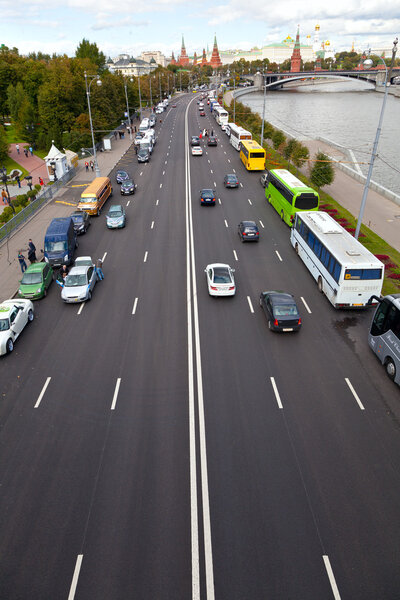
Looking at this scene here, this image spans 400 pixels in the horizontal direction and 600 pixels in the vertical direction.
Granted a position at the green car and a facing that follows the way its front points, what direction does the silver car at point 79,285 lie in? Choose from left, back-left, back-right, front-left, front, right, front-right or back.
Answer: left

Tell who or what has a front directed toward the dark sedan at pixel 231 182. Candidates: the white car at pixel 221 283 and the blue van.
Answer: the white car

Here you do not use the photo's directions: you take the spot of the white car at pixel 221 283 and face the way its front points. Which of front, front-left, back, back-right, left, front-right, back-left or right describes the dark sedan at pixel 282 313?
back-right

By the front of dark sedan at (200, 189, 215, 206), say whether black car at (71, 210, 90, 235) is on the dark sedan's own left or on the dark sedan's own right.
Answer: on the dark sedan's own left

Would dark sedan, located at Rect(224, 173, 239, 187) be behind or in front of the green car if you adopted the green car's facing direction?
behind

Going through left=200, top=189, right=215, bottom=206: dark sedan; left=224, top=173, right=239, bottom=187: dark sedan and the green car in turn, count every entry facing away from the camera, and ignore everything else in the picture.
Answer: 2

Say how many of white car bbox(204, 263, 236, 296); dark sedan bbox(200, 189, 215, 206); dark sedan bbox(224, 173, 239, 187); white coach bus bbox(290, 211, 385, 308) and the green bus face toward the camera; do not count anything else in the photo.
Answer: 0

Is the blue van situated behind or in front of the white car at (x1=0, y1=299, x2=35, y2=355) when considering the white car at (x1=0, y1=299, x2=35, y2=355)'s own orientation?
behind

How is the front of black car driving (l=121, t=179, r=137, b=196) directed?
toward the camera

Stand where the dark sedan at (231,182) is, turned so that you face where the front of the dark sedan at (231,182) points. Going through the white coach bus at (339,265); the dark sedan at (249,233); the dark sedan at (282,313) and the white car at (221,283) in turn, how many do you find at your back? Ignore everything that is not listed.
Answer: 4

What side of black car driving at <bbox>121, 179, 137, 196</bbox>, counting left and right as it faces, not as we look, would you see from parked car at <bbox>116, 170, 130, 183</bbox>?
back

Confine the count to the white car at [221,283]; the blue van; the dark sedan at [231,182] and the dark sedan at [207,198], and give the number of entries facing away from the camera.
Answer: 3

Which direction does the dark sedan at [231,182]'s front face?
away from the camera

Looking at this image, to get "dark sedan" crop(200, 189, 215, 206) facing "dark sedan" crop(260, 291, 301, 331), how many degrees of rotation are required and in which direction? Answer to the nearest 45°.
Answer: approximately 180°

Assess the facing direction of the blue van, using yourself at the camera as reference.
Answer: facing the viewer

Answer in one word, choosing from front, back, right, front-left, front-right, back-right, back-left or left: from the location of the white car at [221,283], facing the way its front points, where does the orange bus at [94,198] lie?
front-left

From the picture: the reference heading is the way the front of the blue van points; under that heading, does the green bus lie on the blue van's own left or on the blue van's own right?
on the blue van's own left

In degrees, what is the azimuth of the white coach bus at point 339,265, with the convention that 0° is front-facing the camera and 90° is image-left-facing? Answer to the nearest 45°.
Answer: approximately 135°

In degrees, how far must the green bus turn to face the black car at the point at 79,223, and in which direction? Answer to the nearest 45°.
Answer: approximately 45° to its left

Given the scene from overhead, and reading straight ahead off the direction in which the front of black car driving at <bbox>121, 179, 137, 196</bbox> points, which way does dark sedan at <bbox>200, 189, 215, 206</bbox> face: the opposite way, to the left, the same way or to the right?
the opposite way

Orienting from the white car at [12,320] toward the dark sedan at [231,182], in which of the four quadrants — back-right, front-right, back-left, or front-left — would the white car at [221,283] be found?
front-right

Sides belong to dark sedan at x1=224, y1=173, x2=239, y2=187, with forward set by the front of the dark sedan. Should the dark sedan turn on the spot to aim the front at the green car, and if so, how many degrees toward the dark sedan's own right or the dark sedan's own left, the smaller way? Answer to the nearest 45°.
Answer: approximately 135° to the dark sedan's own left

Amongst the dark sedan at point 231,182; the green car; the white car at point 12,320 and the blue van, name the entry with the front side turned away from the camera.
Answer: the dark sedan
